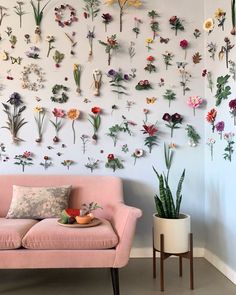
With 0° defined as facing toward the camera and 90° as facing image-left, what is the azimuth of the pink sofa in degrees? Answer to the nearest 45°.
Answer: approximately 0°

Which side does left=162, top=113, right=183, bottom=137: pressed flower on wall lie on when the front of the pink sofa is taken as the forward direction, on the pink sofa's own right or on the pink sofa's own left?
on the pink sofa's own left

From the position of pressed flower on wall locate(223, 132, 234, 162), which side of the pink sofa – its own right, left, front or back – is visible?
left

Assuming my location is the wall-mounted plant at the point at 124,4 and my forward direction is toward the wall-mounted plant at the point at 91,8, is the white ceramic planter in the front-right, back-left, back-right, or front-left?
back-left

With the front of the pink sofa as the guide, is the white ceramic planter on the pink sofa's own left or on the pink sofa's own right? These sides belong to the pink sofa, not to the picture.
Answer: on the pink sofa's own left

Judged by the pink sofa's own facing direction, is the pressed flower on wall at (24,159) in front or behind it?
behind

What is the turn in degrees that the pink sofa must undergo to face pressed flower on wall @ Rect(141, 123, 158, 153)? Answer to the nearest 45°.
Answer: approximately 135° to its left
